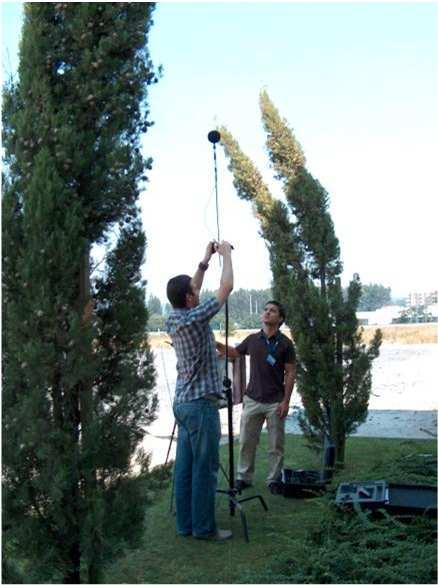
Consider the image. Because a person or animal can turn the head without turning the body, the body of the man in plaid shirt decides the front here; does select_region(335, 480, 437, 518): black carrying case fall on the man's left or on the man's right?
on the man's right

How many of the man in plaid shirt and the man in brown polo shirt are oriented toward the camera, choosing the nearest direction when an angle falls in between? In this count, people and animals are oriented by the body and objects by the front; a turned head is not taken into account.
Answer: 1

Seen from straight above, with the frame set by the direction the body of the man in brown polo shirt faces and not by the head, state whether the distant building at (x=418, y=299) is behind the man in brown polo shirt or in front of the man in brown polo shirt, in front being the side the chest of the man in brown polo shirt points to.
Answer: behind

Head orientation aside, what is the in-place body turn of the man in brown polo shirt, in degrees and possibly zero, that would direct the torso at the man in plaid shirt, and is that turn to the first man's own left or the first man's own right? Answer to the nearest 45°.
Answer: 0° — they already face them

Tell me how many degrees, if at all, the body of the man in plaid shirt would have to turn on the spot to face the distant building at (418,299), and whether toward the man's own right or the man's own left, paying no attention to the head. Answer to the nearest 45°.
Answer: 0° — they already face it

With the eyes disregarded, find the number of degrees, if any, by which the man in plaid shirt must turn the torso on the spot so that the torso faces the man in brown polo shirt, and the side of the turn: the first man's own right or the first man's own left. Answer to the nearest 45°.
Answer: approximately 45° to the first man's own left

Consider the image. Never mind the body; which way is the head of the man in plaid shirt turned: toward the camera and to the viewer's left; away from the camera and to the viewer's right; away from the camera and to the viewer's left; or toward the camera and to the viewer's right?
away from the camera and to the viewer's right

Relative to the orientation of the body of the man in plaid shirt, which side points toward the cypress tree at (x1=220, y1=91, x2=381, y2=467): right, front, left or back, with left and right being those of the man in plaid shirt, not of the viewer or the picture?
front

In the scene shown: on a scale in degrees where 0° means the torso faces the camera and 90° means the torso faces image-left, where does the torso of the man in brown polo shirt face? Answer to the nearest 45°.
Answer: approximately 0°

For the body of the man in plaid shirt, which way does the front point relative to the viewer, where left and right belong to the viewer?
facing away from the viewer and to the right of the viewer
